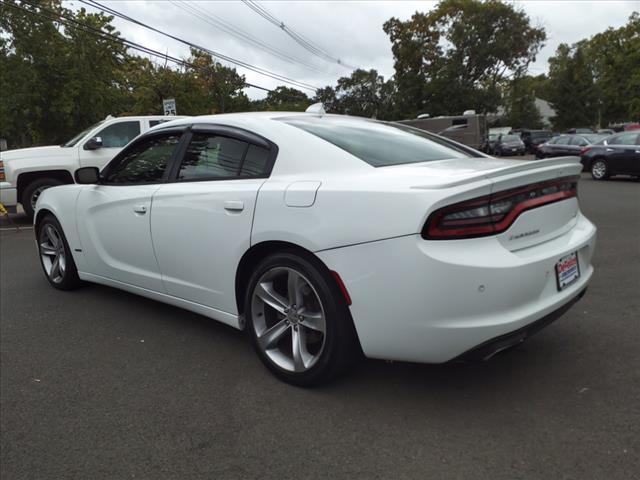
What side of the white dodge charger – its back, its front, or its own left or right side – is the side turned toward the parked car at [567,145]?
right

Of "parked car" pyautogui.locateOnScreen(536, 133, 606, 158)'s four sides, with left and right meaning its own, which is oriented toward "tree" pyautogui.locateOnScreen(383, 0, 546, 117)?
right

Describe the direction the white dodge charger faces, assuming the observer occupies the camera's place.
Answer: facing away from the viewer and to the left of the viewer

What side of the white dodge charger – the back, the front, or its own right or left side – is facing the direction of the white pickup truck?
front

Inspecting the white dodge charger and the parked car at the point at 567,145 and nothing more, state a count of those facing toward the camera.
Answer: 0

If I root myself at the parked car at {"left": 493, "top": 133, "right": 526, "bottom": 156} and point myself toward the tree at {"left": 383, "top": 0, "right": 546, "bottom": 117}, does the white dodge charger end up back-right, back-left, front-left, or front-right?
back-left

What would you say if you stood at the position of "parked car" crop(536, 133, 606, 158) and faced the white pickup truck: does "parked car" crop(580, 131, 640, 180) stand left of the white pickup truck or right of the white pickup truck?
left

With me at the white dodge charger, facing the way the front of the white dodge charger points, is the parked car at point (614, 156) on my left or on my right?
on my right

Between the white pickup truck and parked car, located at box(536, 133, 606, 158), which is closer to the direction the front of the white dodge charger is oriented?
the white pickup truck
